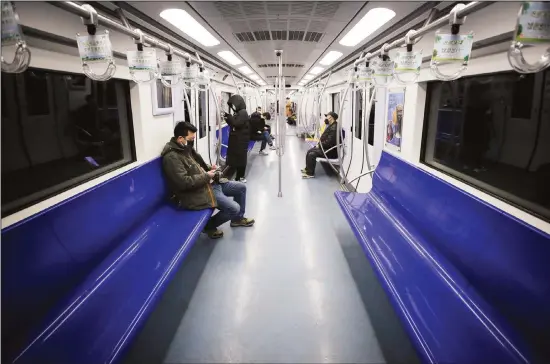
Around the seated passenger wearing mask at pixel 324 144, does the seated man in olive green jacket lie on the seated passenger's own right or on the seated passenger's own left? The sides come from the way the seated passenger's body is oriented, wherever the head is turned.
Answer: on the seated passenger's own left

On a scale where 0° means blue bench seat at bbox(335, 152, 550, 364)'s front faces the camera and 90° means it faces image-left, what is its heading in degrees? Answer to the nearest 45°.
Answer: approximately 45°

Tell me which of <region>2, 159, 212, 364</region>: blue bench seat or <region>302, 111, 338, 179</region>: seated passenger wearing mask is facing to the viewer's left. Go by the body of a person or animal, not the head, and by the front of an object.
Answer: the seated passenger wearing mask

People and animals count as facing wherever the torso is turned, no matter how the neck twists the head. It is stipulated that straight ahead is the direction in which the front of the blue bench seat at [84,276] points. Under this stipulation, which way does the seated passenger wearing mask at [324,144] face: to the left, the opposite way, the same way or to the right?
the opposite way

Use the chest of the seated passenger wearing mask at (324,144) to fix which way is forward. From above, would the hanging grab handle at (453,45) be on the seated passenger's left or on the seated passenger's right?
on the seated passenger's left

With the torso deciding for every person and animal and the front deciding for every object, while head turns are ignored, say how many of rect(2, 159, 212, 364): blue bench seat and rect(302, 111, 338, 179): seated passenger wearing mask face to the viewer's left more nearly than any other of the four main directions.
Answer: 1

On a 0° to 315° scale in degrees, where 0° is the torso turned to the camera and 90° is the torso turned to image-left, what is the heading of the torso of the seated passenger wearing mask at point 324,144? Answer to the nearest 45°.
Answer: approximately 90°
